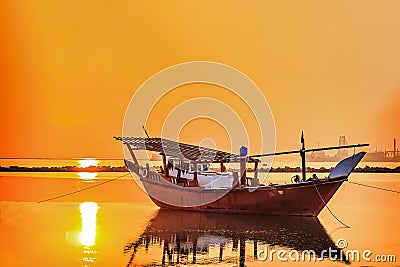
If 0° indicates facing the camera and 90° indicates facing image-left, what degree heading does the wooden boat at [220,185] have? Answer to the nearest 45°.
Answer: approximately 270°
